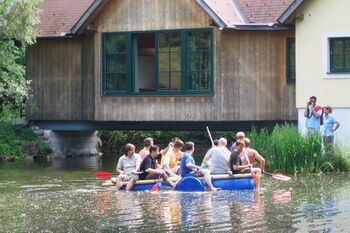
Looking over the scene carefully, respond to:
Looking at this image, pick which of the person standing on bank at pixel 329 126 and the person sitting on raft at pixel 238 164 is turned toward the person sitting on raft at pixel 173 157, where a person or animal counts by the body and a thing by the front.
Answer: the person standing on bank

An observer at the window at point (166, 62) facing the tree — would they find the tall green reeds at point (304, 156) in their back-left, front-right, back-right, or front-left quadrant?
back-left

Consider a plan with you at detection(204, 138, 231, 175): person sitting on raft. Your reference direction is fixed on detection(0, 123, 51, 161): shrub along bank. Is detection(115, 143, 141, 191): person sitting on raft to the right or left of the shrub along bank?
left

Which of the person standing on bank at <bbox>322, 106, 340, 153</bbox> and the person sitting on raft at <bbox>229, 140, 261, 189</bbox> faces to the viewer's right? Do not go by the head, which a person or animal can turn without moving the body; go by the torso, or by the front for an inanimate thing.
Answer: the person sitting on raft

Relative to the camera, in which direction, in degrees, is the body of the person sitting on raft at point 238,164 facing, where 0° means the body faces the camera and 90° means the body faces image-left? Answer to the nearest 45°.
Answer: approximately 270°

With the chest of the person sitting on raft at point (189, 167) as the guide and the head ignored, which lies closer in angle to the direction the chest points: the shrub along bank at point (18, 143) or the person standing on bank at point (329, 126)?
the person standing on bank

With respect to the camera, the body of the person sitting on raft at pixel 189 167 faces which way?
to the viewer's right
